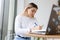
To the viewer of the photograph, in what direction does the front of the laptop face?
facing away from the viewer and to the left of the viewer
